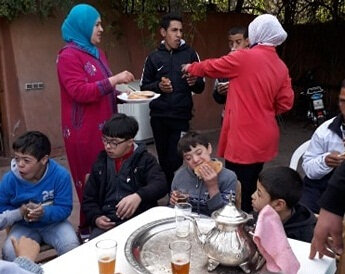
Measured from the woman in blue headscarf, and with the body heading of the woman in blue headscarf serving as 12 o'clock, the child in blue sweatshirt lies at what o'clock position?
The child in blue sweatshirt is roughly at 4 o'clock from the woman in blue headscarf.

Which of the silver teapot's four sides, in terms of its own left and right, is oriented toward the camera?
left

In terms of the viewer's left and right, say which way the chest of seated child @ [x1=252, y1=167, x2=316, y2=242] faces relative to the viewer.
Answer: facing to the left of the viewer

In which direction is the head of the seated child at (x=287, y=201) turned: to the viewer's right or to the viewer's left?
to the viewer's left

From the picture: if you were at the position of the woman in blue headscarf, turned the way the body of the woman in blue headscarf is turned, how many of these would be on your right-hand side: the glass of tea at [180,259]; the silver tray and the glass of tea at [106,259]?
3

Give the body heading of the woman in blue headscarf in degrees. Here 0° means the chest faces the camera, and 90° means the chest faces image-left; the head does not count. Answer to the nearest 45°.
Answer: approximately 270°
